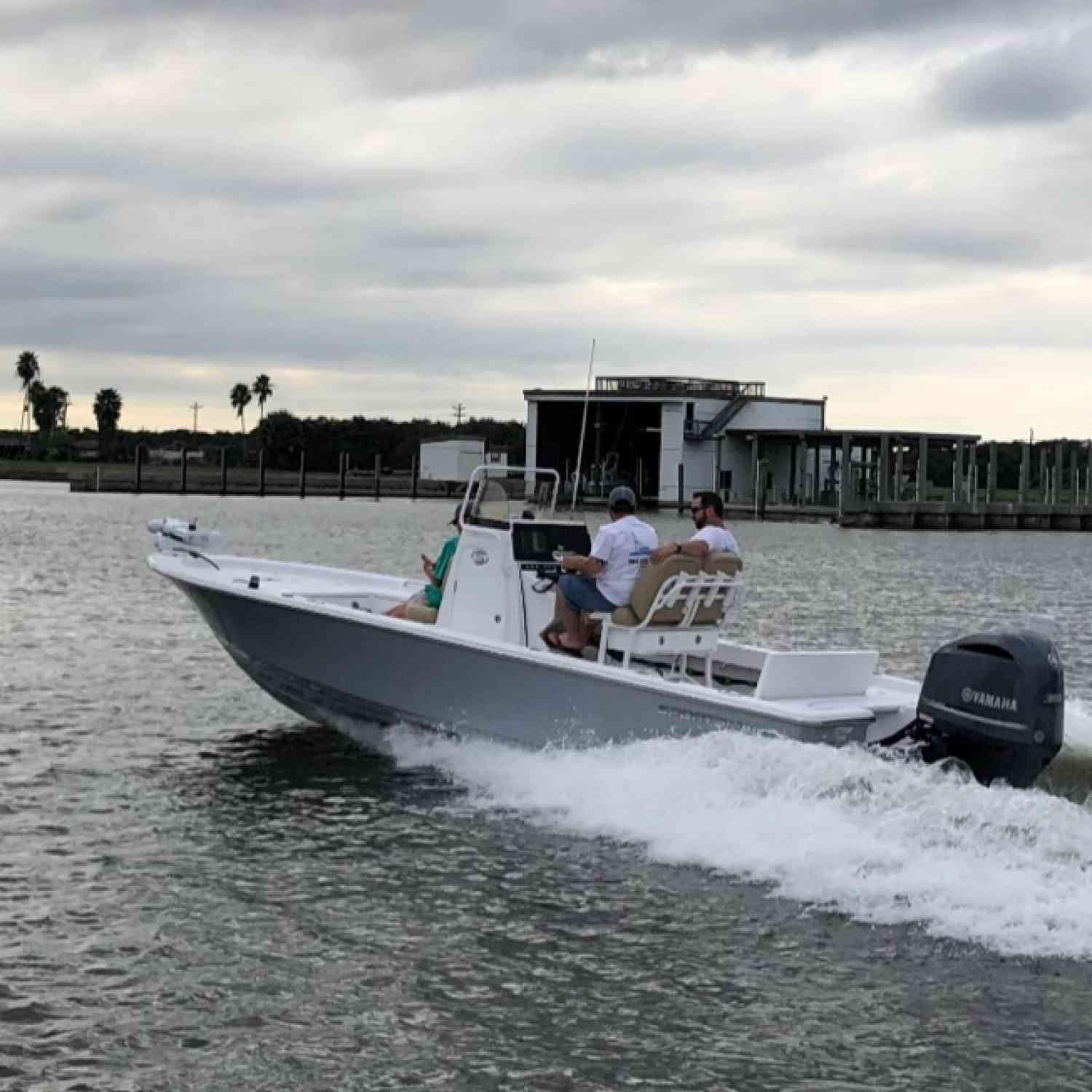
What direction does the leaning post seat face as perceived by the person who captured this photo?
facing away from the viewer and to the left of the viewer

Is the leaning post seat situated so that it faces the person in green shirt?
yes

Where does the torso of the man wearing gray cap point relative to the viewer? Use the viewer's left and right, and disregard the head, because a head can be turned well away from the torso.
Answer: facing away from the viewer and to the left of the viewer

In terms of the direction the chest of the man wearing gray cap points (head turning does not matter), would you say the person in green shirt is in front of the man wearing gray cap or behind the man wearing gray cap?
in front

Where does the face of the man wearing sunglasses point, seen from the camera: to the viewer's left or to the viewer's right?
to the viewer's left

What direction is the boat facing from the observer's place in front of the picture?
facing away from the viewer and to the left of the viewer

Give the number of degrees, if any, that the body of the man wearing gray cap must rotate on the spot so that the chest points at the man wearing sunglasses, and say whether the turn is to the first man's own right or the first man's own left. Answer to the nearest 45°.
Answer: approximately 135° to the first man's own right
